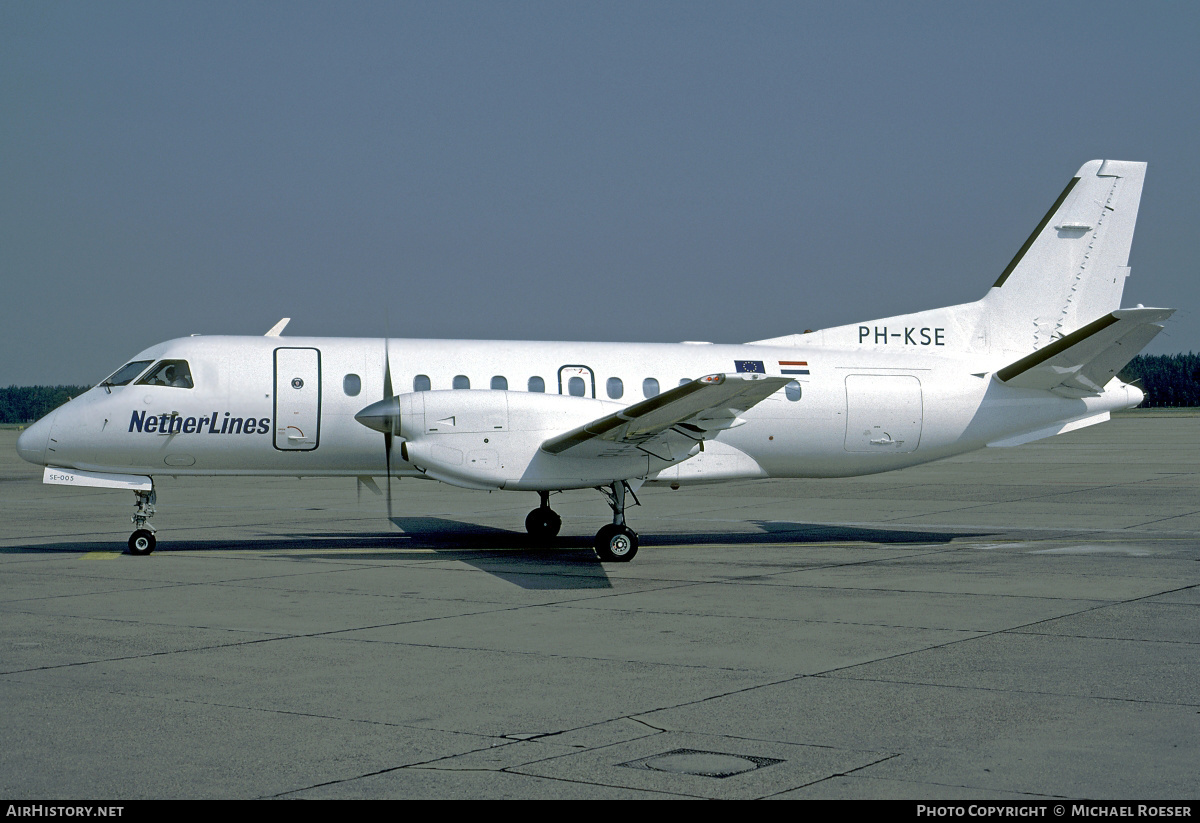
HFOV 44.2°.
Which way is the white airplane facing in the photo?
to the viewer's left
